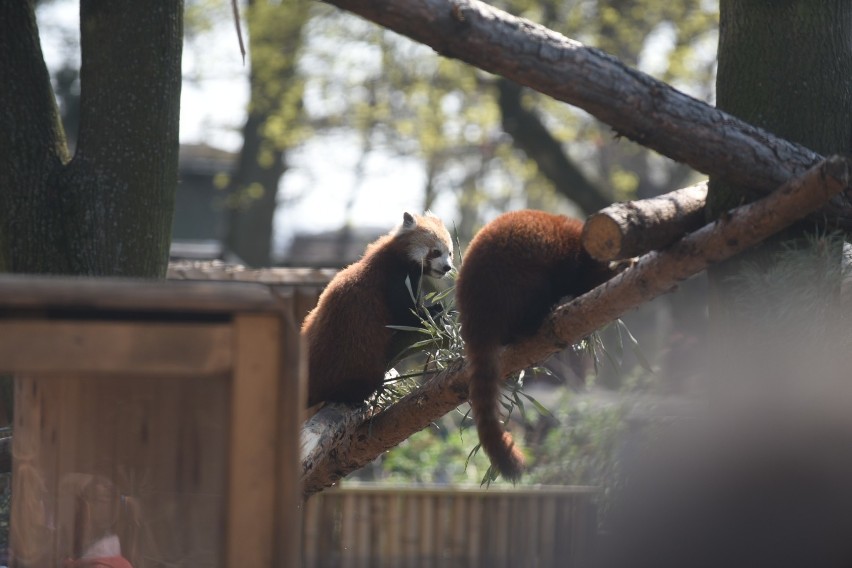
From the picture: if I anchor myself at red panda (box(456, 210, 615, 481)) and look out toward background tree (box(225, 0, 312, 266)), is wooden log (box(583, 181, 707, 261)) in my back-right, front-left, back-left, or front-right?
back-right

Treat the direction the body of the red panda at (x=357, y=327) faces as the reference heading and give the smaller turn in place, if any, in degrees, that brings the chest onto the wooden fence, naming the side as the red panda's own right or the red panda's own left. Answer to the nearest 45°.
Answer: approximately 90° to the red panda's own left

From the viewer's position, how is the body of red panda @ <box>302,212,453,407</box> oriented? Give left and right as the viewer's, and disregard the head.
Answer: facing to the right of the viewer

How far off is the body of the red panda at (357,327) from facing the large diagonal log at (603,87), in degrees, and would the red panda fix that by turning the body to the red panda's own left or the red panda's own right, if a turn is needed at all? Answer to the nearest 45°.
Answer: approximately 45° to the red panda's own right

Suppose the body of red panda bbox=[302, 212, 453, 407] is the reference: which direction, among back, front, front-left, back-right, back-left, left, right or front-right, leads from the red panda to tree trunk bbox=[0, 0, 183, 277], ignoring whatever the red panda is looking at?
back

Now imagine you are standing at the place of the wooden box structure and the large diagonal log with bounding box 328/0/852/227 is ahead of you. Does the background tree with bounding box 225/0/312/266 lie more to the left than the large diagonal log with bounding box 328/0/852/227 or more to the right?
left
